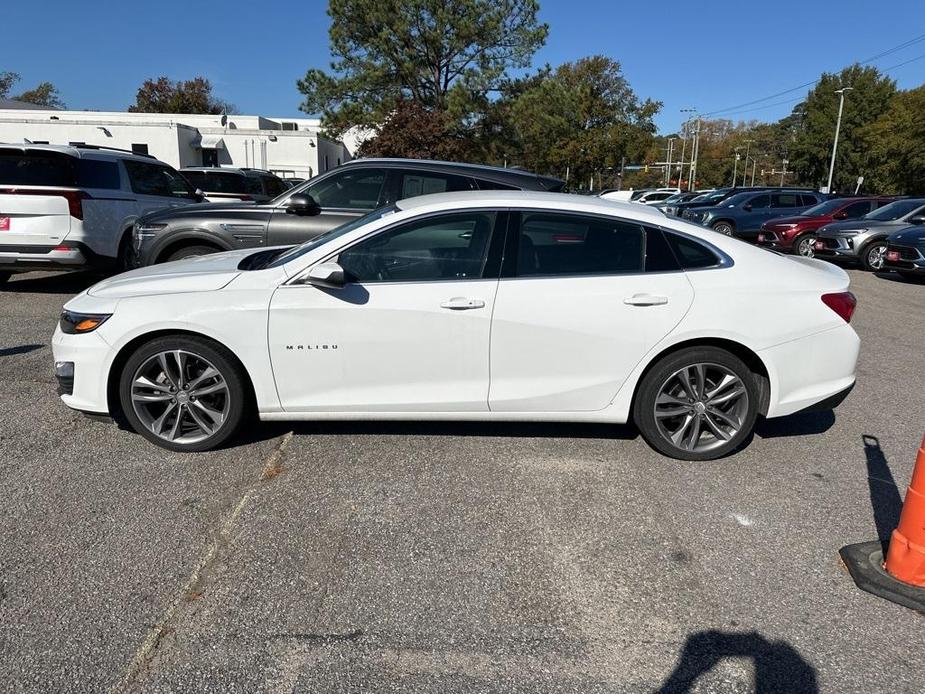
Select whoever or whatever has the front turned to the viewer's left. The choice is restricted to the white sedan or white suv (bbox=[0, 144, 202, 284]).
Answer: the white sedan

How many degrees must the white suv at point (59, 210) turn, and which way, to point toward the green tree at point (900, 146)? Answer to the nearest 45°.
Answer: approximately 45° to its right

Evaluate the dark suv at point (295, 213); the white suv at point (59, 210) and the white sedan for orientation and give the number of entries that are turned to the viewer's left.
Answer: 2

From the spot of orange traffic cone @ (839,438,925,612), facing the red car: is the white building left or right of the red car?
left

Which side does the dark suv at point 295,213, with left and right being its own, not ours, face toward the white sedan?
left

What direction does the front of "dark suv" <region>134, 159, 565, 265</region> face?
to the viewer's left

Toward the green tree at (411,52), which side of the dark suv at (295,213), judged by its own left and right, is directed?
right

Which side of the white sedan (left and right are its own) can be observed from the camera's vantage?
left

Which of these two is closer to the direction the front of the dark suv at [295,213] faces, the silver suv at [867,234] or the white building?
the white building

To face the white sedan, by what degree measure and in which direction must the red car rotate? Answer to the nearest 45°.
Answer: approximately 45° to its left

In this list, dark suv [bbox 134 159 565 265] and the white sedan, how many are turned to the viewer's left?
2
